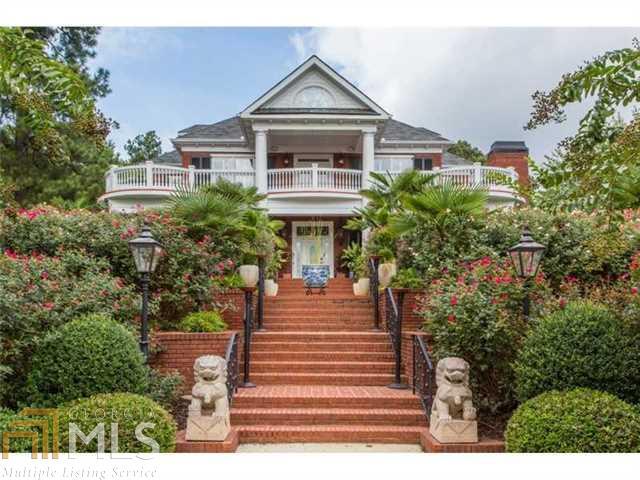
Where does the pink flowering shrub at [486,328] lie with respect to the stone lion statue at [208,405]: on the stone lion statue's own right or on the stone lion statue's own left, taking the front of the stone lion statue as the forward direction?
on the stone lion statue's own left

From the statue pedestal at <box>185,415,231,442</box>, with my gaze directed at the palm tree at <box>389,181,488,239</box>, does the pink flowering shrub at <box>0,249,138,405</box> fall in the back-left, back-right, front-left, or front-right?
back-left

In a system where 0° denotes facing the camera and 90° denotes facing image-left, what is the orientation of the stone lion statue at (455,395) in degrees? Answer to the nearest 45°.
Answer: approximately 0°

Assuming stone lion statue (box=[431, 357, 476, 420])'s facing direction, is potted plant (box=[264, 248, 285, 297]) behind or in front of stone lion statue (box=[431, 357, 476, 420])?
behind

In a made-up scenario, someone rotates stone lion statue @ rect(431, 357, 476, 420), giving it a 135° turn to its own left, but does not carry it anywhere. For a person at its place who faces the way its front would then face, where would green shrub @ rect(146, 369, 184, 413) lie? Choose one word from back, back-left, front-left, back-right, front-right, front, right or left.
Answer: back-left

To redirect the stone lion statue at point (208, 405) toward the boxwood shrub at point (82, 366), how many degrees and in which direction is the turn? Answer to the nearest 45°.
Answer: approximately 90° to its right

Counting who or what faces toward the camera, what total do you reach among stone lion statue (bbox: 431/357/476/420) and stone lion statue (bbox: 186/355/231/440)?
2

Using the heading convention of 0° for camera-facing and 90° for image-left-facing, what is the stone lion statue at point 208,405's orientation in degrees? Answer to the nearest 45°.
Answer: approximately 0°

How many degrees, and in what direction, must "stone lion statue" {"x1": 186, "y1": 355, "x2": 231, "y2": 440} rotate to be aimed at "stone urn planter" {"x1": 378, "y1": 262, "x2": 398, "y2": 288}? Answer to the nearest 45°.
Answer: approximately 135° to its left

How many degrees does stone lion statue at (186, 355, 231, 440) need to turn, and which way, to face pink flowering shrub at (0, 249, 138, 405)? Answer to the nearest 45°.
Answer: approximately 135° to its right

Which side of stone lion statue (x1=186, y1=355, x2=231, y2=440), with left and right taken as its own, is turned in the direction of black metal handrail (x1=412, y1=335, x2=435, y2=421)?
left

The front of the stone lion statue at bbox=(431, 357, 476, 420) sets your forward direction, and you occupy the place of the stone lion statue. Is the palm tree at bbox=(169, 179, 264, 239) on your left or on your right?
on your right

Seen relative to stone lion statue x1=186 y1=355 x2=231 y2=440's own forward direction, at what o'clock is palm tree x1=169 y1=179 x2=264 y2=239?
The palm tree is roughly at 6 o'clock from the stone lion statue.

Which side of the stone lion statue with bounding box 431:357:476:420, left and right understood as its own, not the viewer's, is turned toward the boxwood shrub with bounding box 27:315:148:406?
right

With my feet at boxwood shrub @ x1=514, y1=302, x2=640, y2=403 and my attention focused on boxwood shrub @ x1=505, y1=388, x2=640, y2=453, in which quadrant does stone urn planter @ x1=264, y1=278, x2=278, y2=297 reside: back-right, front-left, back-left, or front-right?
back-right
